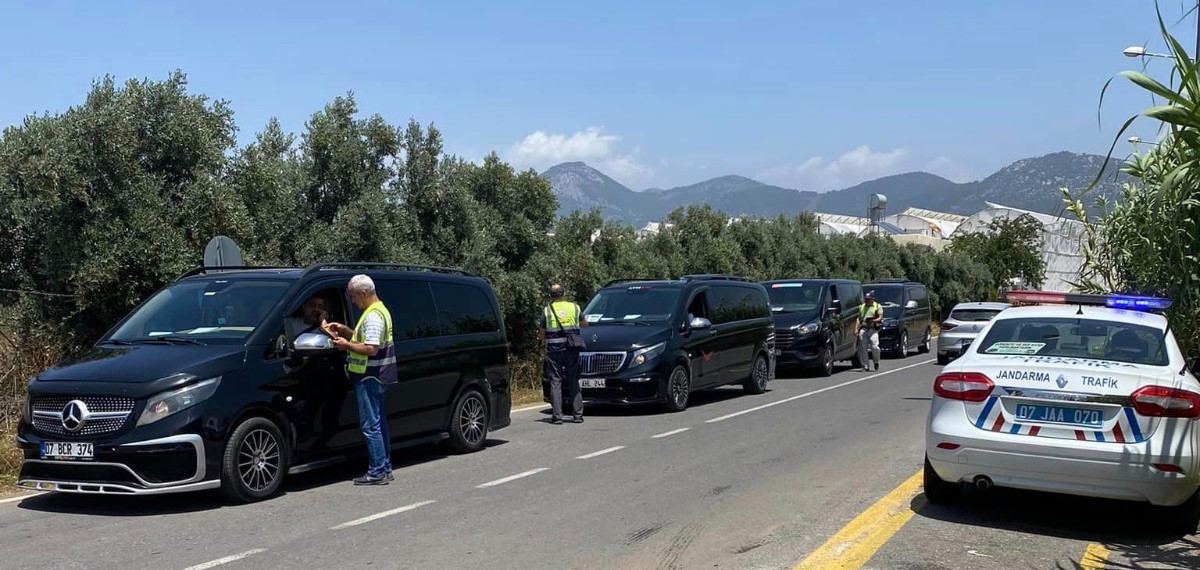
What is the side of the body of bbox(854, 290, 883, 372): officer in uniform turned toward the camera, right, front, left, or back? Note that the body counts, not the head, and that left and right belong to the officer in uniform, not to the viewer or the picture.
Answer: front

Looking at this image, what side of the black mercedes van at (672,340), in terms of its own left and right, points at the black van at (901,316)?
back

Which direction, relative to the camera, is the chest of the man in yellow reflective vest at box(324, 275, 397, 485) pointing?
to the viewer's left

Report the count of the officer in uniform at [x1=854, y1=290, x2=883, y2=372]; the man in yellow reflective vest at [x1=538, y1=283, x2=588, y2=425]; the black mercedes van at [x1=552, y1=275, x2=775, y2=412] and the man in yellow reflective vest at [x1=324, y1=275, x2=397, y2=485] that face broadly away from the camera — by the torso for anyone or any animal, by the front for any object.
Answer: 1

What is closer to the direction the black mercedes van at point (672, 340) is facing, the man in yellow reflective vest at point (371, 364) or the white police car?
the man in yellow reflective vest

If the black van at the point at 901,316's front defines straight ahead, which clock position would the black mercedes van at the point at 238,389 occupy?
The black mercedes van is roughly at 11 o'clock from the black van.

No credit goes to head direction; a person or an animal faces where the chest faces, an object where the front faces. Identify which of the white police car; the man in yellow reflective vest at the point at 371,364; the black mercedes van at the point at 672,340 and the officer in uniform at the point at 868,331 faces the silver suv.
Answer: the white police car

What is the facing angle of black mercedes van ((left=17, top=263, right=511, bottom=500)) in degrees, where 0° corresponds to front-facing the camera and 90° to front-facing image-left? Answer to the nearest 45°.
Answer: approximately 45°

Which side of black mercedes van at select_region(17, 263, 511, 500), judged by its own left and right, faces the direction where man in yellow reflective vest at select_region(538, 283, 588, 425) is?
back

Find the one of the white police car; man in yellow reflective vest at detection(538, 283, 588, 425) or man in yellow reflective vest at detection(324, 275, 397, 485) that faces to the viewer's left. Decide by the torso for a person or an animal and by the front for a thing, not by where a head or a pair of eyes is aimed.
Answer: man in yellow reflective vest at detection(324, 275, 397, 485)

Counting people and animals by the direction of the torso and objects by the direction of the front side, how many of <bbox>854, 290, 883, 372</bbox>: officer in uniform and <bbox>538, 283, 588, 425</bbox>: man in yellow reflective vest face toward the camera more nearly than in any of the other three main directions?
1

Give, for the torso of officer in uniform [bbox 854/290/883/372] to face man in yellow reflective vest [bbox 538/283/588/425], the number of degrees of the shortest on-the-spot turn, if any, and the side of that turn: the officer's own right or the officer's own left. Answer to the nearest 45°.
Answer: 0° — they already face them

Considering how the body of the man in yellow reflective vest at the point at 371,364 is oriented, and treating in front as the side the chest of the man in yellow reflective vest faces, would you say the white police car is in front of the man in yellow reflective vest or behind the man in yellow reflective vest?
behind

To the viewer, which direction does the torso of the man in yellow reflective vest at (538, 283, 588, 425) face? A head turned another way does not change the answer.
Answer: away from the camera

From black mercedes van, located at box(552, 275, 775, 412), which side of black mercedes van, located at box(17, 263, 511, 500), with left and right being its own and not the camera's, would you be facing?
back

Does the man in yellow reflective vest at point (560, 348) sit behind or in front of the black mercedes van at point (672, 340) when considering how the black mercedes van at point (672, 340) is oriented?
in front

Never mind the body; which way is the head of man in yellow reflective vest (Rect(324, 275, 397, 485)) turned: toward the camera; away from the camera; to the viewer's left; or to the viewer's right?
to the viewer's left

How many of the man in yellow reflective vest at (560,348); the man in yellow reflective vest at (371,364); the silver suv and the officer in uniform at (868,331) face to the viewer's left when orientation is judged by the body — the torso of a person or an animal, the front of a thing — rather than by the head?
1

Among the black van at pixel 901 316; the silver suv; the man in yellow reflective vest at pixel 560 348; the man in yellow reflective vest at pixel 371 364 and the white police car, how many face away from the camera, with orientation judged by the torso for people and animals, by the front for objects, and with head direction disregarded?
3

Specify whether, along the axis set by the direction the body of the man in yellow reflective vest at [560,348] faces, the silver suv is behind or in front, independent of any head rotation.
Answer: in front
